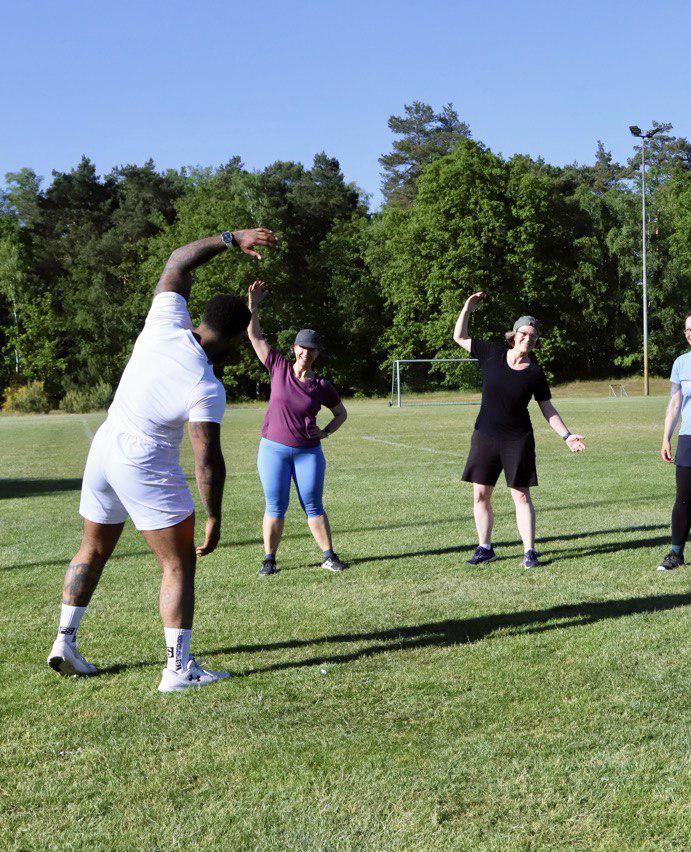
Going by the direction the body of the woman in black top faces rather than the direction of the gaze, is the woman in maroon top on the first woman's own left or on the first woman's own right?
on the first woman's own right

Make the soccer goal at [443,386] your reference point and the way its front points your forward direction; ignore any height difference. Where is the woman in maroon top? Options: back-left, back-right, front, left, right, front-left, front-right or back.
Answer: front

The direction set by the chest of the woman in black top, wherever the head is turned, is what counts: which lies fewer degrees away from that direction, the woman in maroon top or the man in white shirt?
the man in white shirt

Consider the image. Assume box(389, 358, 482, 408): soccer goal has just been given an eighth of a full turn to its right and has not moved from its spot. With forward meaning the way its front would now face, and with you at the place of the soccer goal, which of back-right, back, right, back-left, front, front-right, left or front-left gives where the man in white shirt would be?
front-left

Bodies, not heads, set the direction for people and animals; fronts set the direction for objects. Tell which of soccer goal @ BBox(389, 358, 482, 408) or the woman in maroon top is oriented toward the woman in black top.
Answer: the soccer goal

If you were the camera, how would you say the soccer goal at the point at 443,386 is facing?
facing the viewer

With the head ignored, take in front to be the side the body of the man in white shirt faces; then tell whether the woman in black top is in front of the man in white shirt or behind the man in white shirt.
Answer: in front

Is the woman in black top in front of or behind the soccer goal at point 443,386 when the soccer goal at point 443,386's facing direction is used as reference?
in front

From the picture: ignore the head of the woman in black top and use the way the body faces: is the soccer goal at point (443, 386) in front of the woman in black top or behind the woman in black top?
behind

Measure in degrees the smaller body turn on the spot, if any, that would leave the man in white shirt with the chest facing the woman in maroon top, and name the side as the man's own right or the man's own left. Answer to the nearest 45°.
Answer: approximately 45° to the man's own left

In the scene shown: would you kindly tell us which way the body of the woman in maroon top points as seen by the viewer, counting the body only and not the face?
toward the camera

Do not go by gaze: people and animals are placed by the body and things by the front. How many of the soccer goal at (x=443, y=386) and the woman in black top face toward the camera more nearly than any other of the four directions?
2

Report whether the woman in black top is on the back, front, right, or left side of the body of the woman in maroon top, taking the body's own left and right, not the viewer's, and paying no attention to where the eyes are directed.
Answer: left

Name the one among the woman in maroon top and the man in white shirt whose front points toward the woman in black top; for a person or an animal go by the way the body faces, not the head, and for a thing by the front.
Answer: the man in white shirt
